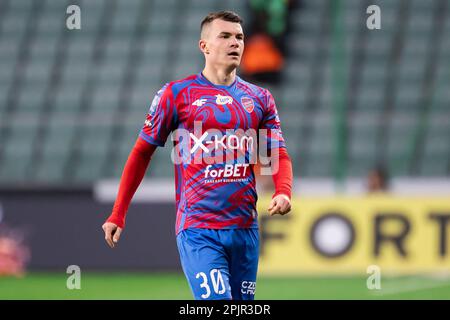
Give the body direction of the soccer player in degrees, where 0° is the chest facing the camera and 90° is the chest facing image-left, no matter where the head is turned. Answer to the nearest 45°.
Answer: approximately 315°
